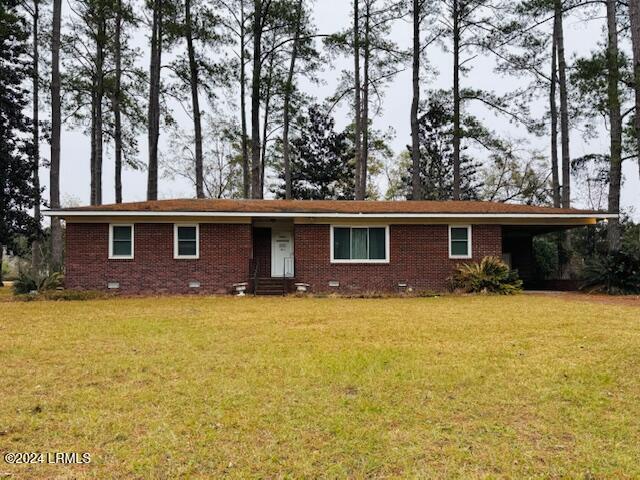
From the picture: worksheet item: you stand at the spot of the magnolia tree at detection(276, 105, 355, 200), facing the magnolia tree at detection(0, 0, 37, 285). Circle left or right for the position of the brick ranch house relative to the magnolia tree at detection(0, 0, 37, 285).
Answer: left

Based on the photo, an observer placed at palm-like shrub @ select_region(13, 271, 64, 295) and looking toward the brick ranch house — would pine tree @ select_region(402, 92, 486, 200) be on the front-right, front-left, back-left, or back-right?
front-left

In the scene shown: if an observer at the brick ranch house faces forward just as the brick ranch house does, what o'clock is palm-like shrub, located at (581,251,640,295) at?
The palm-like shrub is roughly at 9 o'clock from the brick ranch house.

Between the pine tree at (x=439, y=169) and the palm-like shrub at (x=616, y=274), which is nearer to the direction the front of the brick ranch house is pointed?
the palm-like shrub

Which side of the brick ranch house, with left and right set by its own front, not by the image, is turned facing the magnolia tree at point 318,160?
back

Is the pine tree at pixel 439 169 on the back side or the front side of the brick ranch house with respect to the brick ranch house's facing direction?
on the back side

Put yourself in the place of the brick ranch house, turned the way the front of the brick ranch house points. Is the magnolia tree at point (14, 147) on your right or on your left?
on your right

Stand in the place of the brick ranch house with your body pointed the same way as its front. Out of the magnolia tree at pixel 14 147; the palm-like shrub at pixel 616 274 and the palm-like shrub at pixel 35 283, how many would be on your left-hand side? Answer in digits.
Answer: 1

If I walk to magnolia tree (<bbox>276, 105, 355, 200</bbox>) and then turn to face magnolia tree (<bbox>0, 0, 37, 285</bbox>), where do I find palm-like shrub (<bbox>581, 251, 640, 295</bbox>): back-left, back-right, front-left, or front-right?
front-left

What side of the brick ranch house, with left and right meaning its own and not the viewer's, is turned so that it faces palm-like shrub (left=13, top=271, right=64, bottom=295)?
right

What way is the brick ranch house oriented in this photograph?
toward the camera
